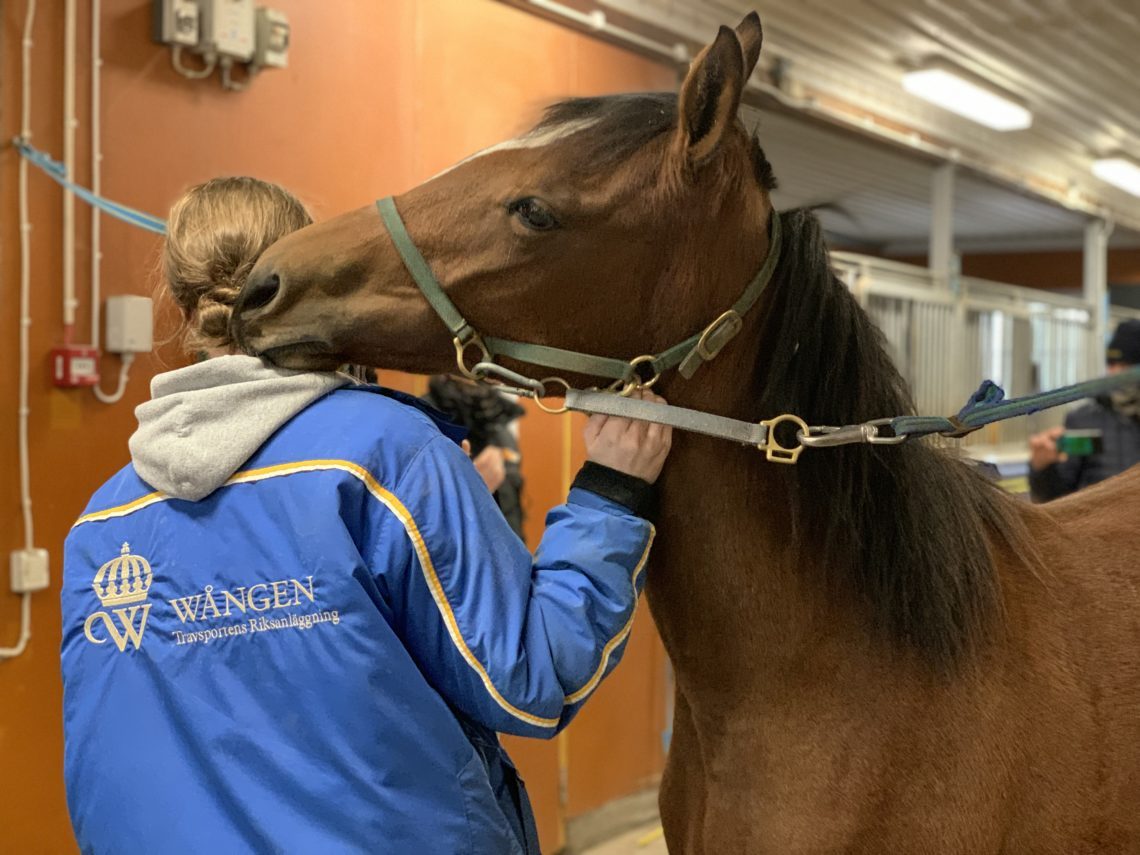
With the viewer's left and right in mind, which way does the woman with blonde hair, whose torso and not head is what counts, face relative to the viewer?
facing away from the viewer and to the right of the viewer

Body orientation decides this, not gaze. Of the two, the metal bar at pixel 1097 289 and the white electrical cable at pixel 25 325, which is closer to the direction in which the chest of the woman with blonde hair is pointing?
the metal bar

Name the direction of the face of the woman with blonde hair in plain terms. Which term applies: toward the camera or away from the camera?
away from the camera

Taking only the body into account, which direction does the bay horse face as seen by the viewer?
to the viewer's left
